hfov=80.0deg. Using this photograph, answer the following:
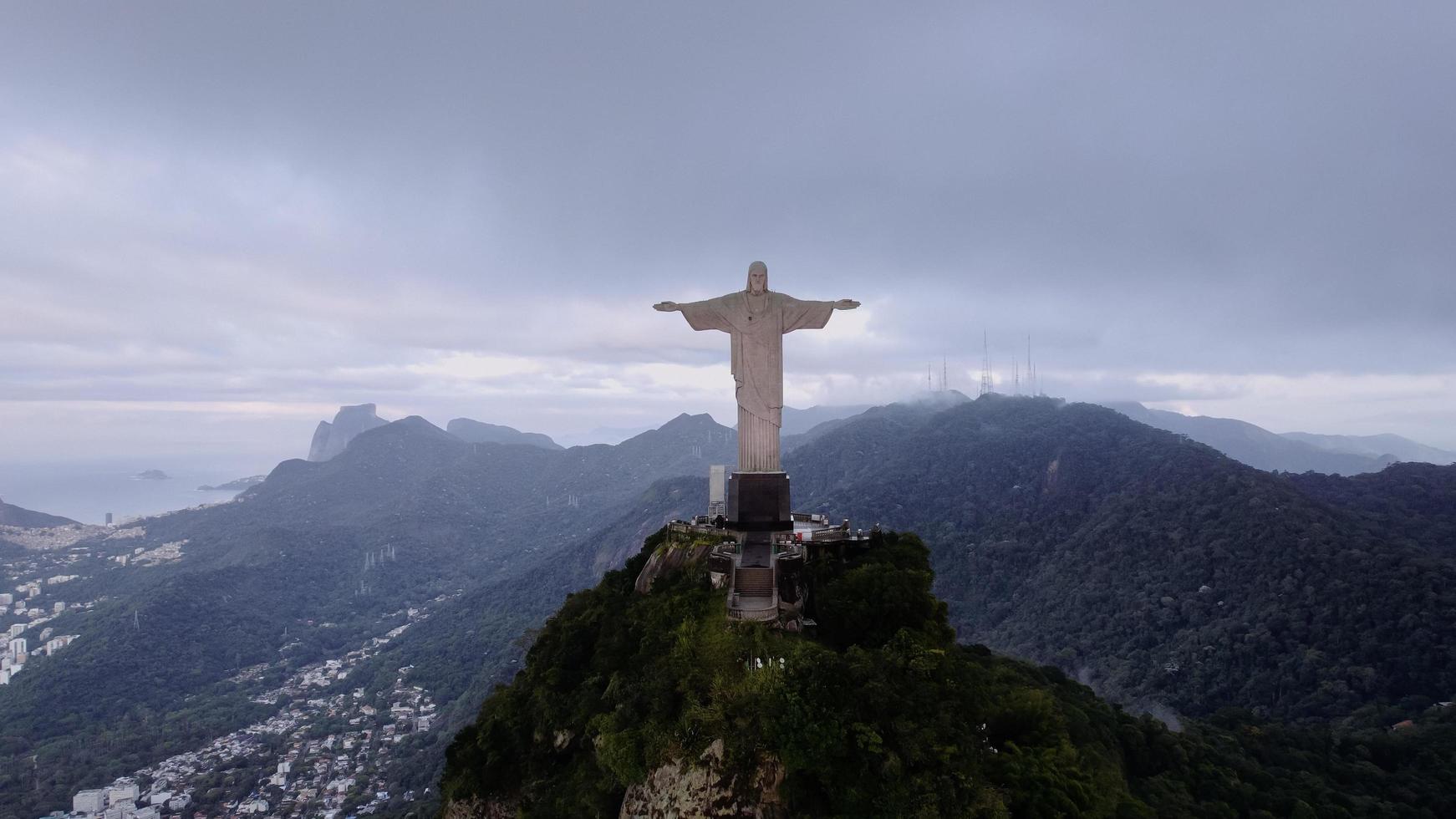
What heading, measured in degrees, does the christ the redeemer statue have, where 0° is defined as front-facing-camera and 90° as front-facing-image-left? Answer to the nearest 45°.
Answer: approximately 0°
